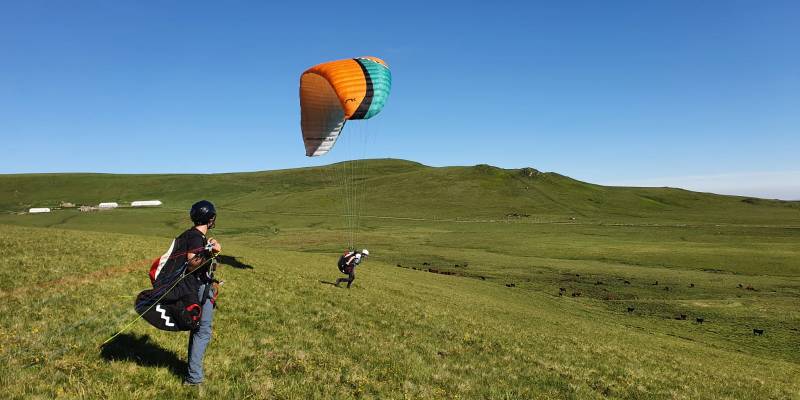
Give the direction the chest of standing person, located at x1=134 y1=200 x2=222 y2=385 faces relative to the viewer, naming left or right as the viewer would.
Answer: facing away from the viewer and to the right of the viewer
